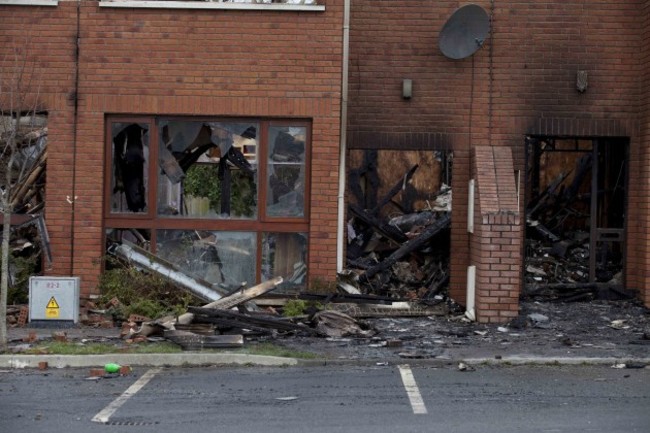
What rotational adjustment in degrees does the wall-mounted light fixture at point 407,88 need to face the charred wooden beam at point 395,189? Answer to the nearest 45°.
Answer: approximately 180°

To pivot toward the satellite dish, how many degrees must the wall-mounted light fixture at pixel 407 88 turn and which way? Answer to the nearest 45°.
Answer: approximately 90° to its left

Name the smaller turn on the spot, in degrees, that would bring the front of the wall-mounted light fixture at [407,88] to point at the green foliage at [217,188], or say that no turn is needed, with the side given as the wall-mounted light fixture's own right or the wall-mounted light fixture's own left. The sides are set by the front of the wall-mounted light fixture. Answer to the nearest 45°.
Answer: approximately 90° to the wall-mounted light fixture's own right

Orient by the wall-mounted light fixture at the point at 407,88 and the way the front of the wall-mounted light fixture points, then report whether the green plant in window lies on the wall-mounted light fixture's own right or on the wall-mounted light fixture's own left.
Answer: on the wall-mounted light fixture's own right

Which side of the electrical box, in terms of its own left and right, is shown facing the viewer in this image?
front

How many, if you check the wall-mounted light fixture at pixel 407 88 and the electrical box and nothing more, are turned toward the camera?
2

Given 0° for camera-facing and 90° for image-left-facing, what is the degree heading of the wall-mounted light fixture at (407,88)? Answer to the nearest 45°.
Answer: approximately 0°
